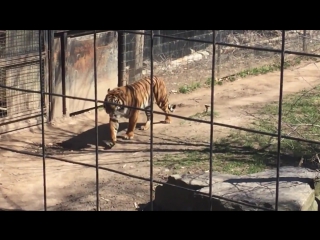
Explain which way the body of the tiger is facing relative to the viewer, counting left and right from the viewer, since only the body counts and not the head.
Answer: facing the viewer and to the left of the viewer

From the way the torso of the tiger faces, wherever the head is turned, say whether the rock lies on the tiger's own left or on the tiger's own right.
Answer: on the tiger's own left

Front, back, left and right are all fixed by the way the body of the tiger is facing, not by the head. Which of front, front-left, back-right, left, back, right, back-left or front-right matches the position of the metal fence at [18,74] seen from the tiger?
front-right

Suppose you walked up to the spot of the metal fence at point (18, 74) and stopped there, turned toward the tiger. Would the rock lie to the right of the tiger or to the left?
right
